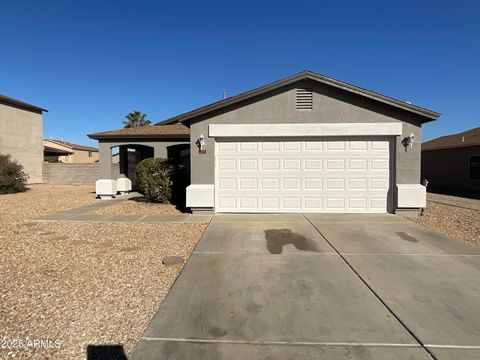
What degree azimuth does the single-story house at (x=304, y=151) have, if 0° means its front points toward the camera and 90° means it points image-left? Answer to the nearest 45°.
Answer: approximately 0°

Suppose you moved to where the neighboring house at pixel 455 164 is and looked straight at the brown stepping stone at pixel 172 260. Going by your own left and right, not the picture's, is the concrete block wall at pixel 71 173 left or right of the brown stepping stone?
right

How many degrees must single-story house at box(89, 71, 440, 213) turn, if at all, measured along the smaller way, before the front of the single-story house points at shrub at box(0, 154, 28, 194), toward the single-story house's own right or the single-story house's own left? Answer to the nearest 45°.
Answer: approximately 90° to the single-story house's own right

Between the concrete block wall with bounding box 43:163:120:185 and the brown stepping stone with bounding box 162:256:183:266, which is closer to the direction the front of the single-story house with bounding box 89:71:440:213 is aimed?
the brown stepping stone

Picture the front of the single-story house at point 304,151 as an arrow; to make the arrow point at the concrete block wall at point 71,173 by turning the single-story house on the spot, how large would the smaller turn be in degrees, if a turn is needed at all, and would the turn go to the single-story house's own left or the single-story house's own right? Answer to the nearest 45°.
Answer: approximately 135° to the single-story house's own right

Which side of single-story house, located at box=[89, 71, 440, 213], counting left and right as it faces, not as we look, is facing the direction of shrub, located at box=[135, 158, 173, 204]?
right

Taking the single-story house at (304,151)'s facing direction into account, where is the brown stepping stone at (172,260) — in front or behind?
in front

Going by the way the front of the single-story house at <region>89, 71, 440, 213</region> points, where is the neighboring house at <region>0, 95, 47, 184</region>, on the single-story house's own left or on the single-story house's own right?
on the single-story house's own right
